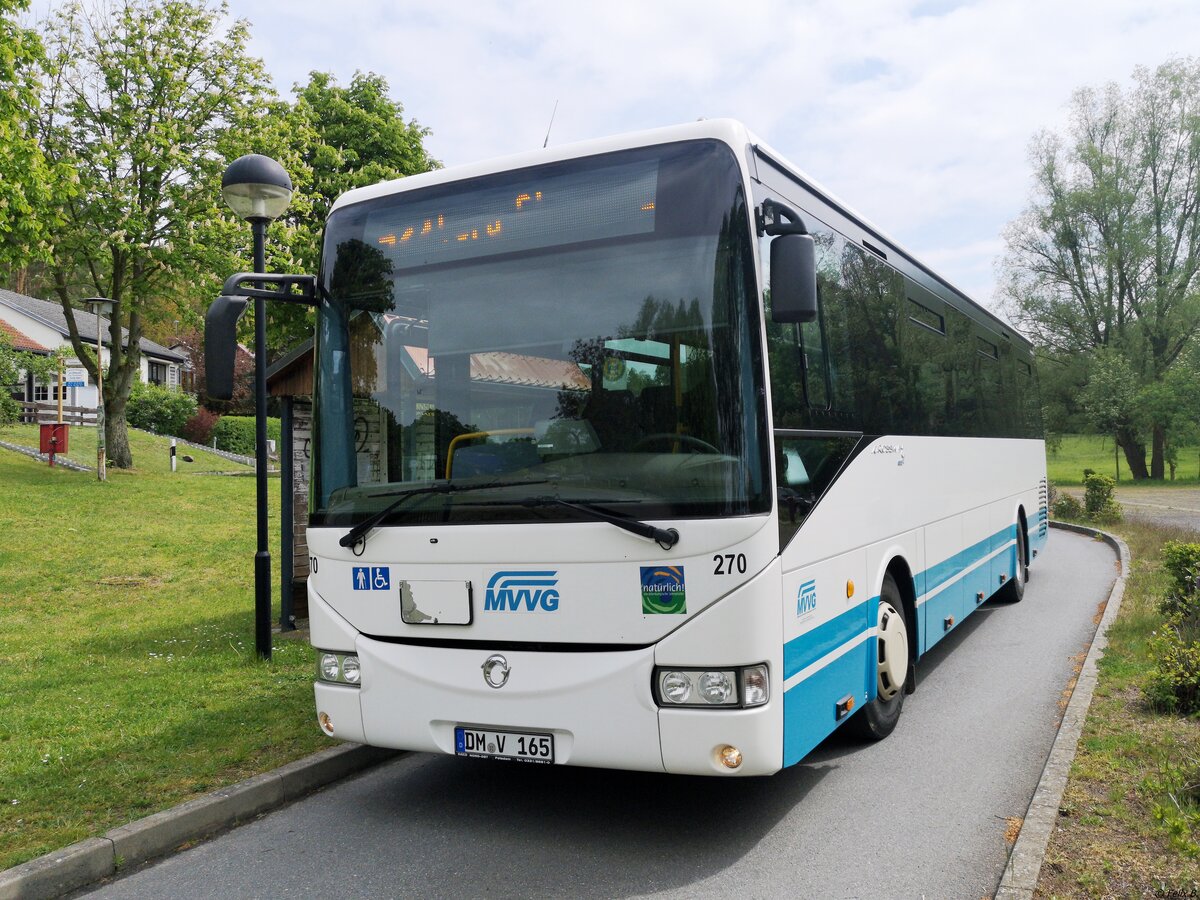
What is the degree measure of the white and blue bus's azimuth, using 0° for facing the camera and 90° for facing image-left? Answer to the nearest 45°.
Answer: approximately 45°

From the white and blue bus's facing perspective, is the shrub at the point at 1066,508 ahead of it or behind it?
behind

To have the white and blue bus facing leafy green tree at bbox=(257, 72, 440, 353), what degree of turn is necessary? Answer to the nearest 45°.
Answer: approximately 135° to its right

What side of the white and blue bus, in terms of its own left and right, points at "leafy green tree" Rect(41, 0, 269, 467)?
right

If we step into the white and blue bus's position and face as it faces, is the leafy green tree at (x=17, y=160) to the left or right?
on its right

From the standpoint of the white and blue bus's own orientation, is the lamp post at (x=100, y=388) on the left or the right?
on its right

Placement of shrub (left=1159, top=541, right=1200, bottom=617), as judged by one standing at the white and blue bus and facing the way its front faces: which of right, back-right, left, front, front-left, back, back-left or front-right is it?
left

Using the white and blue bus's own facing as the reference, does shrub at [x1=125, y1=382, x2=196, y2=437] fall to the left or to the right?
on its right

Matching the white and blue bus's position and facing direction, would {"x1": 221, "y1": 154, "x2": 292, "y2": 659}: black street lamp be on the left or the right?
on its right
